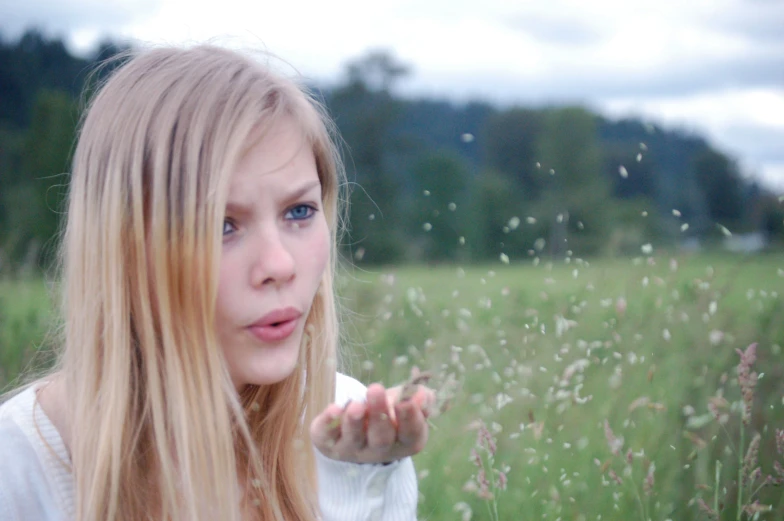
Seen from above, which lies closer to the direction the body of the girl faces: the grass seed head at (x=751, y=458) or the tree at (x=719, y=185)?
the grass seed head

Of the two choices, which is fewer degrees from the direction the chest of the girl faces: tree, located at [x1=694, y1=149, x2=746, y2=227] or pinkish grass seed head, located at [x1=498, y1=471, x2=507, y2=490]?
the pinkish grass seed head

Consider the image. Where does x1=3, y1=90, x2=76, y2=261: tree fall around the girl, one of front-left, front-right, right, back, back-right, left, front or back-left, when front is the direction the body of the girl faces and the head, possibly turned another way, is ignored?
back-left

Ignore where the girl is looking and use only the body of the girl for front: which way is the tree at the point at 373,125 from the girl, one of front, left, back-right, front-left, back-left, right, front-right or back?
back-left

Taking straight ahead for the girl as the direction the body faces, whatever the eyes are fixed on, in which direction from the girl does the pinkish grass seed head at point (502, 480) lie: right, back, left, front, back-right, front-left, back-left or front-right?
front-left

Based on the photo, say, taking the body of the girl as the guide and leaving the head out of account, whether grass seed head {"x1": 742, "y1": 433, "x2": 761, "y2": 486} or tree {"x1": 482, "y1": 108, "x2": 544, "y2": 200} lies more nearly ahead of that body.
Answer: the grass seed head

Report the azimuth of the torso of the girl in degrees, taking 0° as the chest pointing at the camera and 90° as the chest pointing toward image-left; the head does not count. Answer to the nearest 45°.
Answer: approximately 315°

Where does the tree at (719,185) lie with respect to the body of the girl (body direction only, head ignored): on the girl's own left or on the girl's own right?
on the girl's own left
